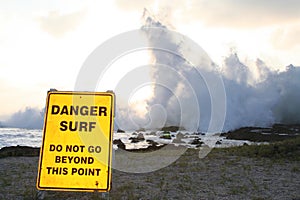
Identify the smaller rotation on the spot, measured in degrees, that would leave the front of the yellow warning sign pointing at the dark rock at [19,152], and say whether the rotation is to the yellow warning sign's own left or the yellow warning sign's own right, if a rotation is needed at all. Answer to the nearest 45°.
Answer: approximately 180°

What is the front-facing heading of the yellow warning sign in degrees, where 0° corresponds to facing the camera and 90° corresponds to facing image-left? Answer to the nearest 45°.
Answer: approximately 0°
